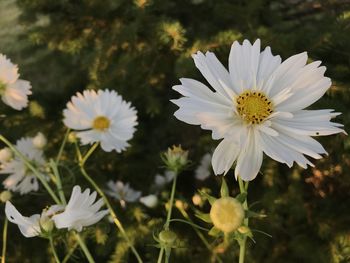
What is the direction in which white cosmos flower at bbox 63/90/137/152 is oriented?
toward the camera

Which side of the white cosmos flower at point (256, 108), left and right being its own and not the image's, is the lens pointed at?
front

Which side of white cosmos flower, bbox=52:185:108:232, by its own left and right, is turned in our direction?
right

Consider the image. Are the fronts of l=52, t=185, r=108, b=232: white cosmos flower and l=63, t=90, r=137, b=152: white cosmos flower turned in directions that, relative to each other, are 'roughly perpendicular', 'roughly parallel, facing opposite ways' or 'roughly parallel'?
roughly perpendicular

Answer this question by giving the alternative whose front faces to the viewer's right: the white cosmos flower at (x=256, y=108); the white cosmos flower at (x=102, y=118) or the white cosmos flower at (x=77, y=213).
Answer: the white cosmos flower at (x=77, y=213)

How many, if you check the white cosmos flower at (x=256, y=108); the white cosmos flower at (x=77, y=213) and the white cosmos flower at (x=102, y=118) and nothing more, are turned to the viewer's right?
1
